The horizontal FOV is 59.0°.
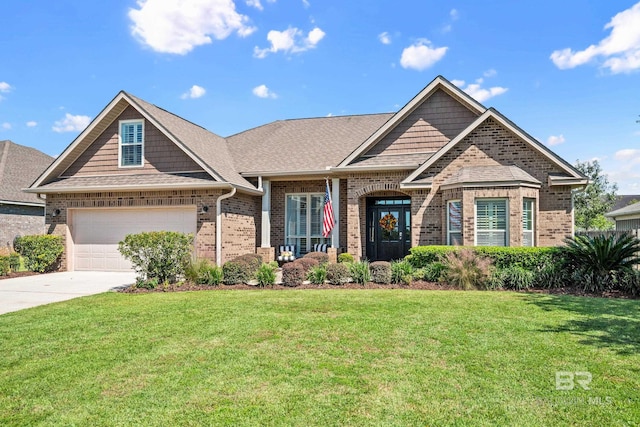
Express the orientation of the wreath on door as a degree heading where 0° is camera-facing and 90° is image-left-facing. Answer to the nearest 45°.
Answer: approximately 0°

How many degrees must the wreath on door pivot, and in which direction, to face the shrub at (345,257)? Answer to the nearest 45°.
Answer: approximately 45° to its right

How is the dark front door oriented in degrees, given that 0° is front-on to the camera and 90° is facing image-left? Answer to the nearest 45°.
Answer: approximately 0°

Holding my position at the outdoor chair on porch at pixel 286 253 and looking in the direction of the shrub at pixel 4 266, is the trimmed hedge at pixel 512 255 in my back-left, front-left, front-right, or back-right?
back-left
